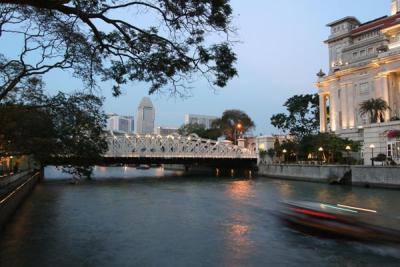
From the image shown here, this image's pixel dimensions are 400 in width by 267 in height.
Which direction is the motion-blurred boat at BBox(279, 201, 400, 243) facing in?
to the viewer's left
